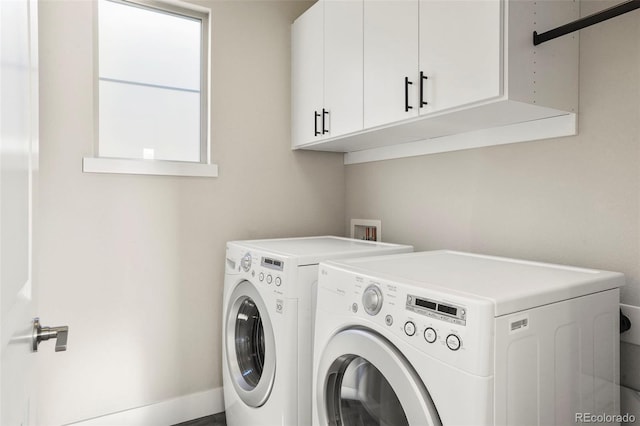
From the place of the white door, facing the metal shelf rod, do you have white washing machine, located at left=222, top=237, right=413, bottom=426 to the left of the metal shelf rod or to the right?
left

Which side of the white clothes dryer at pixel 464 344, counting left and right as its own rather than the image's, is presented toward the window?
right

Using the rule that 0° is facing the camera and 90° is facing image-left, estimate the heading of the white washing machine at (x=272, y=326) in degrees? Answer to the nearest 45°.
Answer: approximately 45°

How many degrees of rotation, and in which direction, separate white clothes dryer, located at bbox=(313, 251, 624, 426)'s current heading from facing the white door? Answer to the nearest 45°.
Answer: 0° — it already faces it

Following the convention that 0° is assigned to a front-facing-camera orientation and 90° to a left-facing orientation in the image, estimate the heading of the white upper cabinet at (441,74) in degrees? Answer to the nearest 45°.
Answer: approximately 45°

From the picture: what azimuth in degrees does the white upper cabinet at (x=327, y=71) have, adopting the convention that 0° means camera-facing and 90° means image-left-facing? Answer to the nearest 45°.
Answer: approximately 45°

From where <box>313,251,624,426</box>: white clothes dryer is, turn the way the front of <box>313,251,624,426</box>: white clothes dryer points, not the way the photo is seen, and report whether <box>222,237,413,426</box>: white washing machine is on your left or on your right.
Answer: on your right

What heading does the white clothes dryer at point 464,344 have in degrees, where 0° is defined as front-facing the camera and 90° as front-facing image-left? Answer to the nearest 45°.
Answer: approximately 45°

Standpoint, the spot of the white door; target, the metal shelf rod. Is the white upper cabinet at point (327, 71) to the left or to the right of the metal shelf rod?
left
